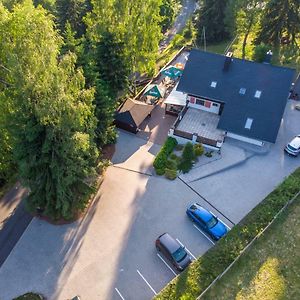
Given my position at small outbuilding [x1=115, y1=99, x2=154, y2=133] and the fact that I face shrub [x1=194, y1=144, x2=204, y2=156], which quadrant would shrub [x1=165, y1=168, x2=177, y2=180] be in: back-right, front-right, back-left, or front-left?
front-right

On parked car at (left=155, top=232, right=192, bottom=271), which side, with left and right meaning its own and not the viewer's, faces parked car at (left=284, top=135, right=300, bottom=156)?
left

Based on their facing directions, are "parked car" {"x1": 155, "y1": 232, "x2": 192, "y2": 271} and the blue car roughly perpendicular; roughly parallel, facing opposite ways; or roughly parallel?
roughly parallel

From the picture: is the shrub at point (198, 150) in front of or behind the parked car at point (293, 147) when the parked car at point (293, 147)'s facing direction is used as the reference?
in front

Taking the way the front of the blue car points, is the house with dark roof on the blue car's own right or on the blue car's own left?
on the blue car's own left

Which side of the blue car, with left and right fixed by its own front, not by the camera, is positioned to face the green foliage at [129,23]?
back

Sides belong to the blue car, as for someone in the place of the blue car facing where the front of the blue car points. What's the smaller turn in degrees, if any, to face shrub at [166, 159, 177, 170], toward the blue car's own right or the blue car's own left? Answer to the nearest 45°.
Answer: approximately 180°

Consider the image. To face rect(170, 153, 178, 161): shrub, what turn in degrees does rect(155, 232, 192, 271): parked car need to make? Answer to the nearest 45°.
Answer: approximately 135° to its left

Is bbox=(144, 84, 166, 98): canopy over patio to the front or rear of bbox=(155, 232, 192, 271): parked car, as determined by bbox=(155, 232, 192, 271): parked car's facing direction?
to the rear

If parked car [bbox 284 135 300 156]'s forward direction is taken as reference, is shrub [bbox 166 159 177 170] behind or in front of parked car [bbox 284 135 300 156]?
in front

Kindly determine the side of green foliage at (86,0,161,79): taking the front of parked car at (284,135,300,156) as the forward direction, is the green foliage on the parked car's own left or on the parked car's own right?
on the parked car's own right

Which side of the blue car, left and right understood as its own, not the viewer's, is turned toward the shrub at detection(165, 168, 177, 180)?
back

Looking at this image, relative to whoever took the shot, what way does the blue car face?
facing the viewer and to the right of the viewer

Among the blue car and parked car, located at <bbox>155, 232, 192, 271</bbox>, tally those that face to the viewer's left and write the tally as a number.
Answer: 0

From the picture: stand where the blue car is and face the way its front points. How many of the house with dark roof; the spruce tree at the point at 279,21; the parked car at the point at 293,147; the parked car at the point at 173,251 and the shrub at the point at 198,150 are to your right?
1

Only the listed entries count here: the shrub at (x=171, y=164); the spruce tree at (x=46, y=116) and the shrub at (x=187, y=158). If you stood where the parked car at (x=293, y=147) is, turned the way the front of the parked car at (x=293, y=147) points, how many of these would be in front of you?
3

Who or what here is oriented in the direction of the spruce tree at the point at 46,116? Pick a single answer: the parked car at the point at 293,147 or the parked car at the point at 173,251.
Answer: the parked car at the point at 293,147

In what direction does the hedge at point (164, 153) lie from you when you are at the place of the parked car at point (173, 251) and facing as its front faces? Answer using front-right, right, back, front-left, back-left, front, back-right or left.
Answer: back-left
